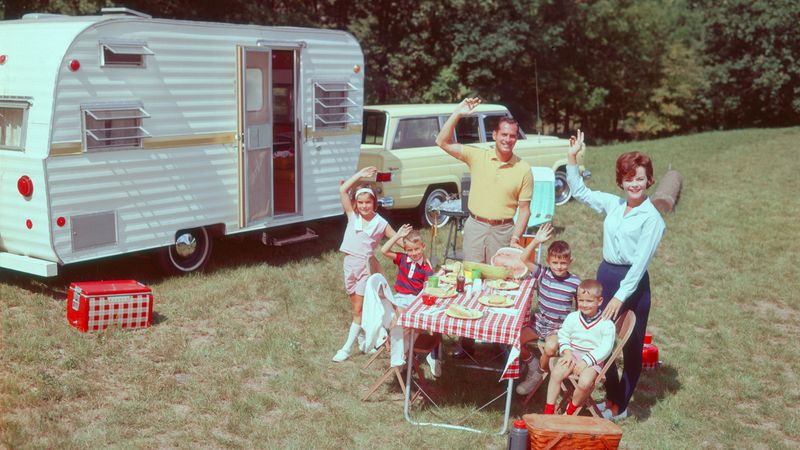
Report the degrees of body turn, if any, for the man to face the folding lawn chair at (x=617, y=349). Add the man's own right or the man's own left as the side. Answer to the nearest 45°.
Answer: approximately 45° to the man's own left

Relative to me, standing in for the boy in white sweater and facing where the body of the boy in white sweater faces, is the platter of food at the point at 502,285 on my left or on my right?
on my right

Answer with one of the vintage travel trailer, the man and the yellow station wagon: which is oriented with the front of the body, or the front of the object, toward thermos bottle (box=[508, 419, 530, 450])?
the man

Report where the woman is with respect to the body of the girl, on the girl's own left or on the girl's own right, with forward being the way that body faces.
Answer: on the girl's own left

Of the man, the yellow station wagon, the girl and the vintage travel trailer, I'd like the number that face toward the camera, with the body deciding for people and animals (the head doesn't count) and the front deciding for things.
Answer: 2

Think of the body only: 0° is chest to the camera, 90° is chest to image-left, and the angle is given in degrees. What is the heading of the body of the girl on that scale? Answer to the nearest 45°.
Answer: approximately 0°

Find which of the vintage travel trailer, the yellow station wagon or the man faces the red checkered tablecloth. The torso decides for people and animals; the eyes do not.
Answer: the man

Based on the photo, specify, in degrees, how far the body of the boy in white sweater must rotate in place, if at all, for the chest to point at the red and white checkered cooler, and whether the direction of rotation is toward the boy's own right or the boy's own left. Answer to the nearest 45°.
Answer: approximately 45° to the boy's own right

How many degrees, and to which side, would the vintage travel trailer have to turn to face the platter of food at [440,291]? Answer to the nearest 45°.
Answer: approximately 90° to its right
